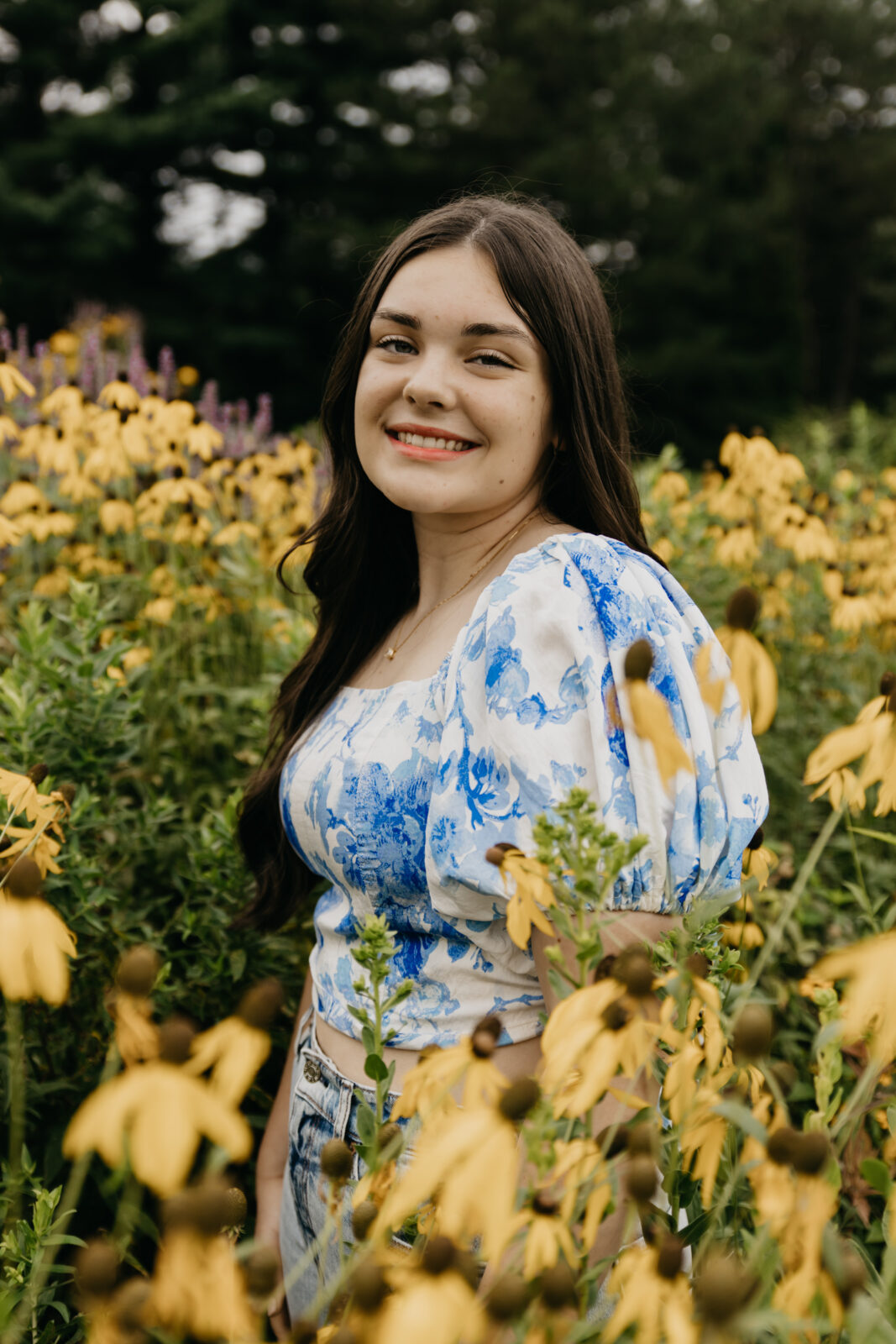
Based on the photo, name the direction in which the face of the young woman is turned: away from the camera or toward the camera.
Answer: toward the camera

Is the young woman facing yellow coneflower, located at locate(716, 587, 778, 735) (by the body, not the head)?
no

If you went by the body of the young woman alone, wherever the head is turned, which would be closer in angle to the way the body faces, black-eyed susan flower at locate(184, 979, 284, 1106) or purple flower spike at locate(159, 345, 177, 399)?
the black-eyed susan flower

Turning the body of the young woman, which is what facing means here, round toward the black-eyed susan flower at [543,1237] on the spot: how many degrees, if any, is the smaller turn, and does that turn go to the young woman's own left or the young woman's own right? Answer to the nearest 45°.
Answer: approximately 45° to the young woman's own left

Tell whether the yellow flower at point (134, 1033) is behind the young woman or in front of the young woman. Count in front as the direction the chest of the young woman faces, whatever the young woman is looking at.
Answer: in front

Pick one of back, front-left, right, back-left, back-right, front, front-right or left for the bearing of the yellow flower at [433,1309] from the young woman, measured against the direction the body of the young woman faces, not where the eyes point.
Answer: front-left

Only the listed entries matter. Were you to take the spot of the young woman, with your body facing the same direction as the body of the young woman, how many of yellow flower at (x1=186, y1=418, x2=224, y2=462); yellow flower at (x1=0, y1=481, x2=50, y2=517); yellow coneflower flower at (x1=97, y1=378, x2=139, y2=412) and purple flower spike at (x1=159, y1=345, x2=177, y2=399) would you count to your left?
0

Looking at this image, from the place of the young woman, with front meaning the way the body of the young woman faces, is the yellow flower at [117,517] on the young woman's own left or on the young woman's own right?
on the young woman's own right

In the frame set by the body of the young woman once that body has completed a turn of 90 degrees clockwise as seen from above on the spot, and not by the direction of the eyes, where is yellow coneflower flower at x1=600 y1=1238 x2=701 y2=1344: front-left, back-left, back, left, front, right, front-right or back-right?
back-left

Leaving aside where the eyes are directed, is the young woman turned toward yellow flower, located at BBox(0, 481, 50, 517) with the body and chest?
no

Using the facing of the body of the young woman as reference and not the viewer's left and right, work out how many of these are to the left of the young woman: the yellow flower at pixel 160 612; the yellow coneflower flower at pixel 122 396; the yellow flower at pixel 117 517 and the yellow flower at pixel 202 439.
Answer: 0

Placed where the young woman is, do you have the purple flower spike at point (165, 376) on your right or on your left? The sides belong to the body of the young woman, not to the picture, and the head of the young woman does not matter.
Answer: on your right

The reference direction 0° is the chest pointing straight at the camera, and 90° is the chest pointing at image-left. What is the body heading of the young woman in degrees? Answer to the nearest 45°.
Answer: approximately 45°

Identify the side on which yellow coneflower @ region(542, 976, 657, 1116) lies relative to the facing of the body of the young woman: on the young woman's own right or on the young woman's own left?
on the young woman's own left

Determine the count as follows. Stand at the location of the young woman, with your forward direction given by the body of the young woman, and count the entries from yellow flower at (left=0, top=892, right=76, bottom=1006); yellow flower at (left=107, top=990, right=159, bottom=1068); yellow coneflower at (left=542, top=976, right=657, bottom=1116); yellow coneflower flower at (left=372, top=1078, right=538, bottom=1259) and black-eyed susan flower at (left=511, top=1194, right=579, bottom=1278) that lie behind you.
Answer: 0

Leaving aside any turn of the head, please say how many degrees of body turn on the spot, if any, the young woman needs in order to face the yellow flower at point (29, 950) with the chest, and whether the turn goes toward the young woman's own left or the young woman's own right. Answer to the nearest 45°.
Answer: approximately 45° to the young woman's own left

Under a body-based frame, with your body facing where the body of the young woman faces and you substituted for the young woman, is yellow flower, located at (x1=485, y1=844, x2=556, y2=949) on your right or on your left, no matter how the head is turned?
on your left
